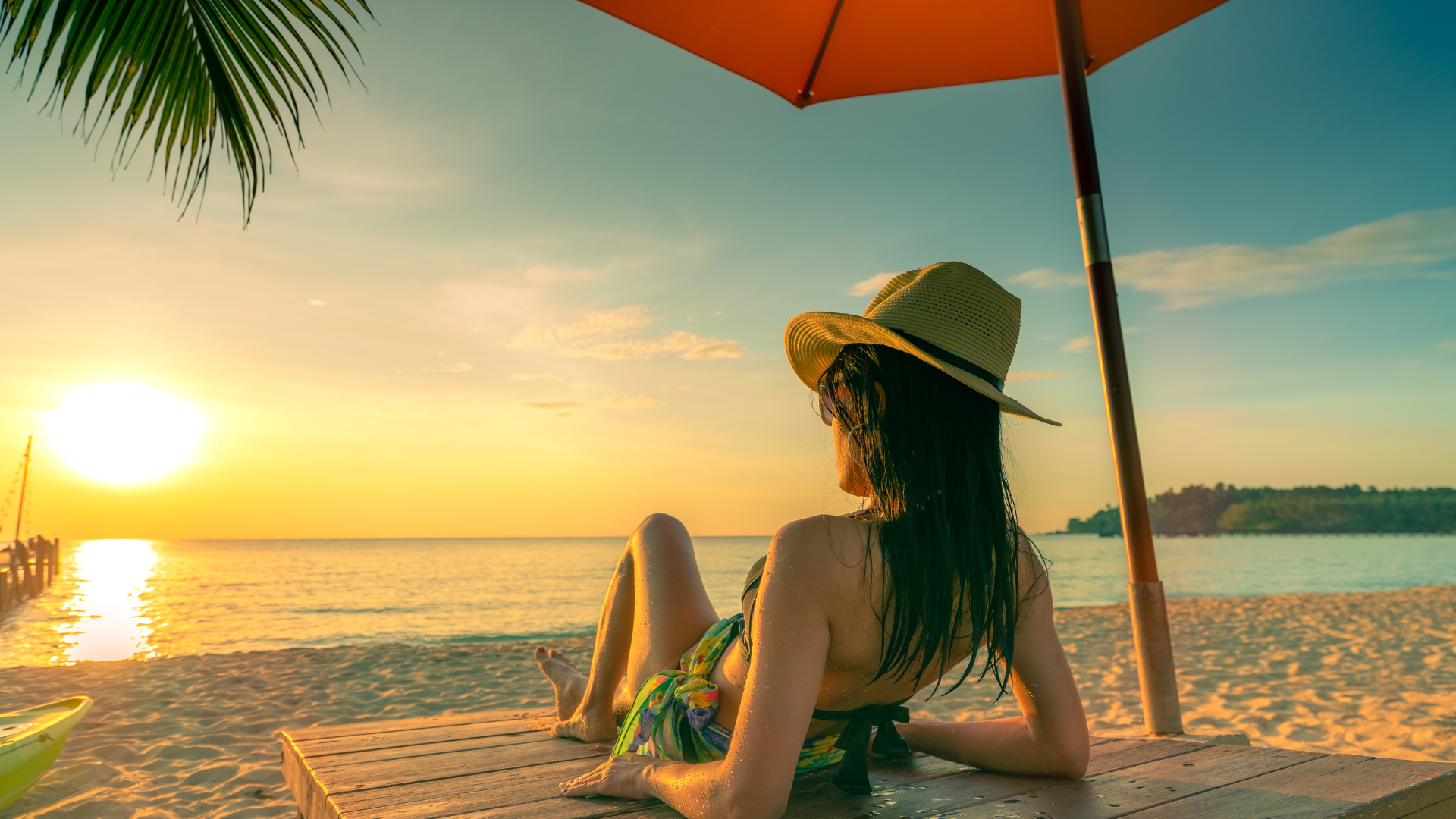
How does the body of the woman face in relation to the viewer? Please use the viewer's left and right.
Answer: facing away from the viewer and to the left of the viewer

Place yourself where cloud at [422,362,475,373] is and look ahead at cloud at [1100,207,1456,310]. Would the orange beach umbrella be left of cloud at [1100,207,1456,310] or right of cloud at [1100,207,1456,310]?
right

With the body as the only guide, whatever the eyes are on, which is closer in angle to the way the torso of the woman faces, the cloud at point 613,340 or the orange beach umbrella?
the cloud

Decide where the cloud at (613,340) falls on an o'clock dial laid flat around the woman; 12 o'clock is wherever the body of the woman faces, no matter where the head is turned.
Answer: The cloud is roughly at 1 o'clock from the woman.

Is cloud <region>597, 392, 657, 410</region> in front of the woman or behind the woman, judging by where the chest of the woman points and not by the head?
in front

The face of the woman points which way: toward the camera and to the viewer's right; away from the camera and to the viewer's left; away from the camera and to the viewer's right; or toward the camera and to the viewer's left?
away from the camera and to the viewer's left

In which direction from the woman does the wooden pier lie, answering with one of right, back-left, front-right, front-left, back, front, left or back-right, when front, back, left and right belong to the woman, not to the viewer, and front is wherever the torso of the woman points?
front

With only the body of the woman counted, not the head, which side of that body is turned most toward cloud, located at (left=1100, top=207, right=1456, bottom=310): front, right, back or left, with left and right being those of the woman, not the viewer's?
right

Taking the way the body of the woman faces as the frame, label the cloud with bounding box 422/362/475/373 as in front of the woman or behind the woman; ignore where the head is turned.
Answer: in front

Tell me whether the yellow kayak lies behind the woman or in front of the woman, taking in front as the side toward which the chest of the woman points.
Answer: in front
